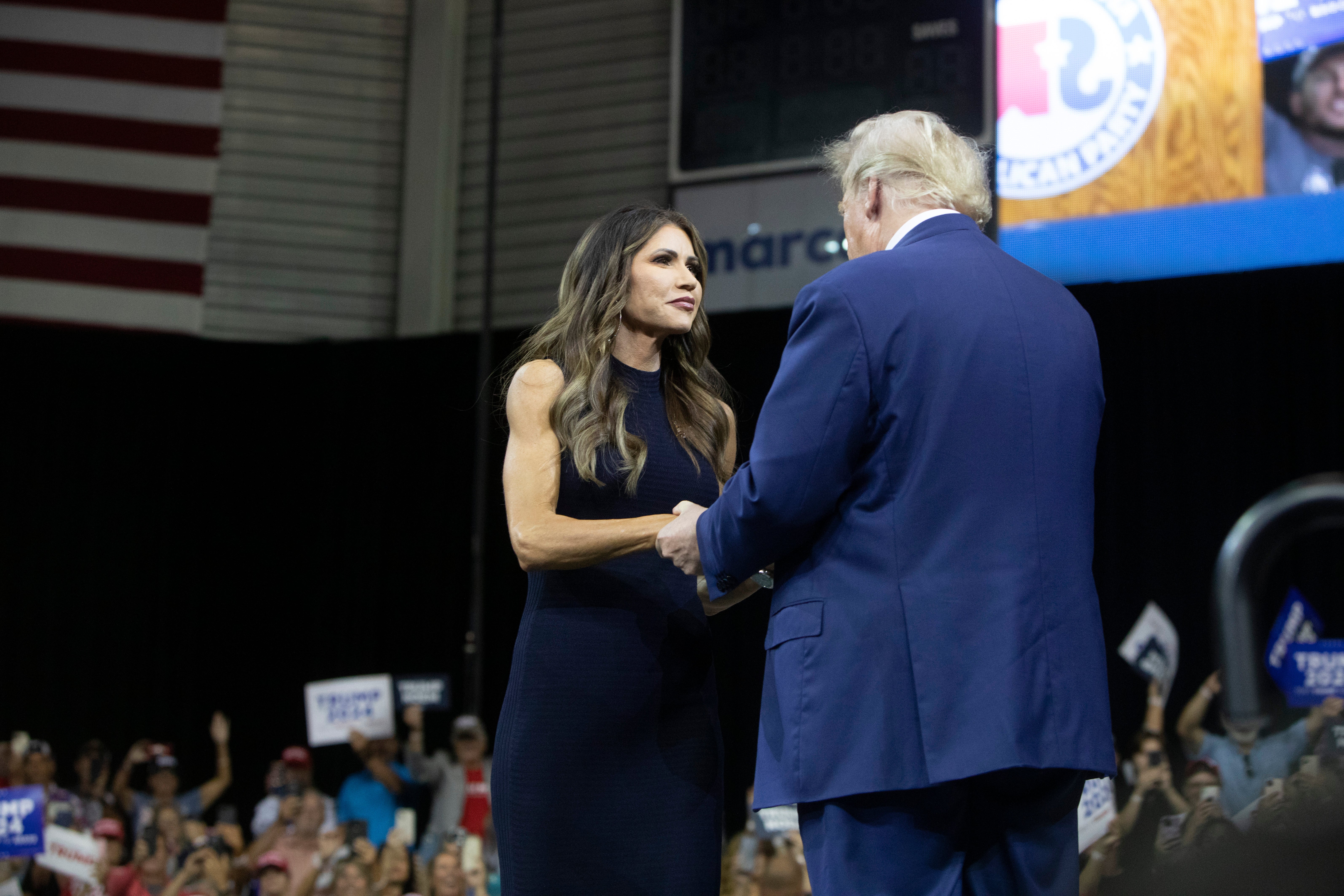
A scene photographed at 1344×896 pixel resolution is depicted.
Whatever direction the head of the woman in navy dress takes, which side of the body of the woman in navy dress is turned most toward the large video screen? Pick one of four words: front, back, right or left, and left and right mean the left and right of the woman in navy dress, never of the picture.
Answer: left

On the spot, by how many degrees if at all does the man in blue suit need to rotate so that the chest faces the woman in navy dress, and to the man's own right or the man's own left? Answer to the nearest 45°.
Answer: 0° — they already face them

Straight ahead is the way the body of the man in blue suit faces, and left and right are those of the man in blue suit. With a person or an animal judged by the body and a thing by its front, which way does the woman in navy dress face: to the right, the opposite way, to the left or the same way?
the opposite way

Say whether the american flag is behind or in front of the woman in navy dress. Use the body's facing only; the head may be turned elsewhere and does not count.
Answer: behind

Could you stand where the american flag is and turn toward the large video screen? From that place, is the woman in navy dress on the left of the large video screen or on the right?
right

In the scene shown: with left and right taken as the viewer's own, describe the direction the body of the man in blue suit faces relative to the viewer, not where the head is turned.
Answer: facing away from the viewer and to the left of the viewer

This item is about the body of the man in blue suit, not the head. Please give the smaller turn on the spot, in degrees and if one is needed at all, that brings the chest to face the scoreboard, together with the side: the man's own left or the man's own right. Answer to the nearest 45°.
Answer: approximately 45° to the man's own right

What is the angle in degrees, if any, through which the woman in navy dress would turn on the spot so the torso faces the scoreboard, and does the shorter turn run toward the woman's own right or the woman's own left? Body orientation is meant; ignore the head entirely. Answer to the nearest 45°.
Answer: approximately 135° to the woman's own left

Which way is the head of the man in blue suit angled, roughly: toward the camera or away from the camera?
away from the camera

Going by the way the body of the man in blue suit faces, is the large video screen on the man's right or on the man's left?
on the man's right

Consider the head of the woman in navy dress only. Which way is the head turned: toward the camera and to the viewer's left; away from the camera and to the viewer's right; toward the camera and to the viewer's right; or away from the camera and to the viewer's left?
toward the camera and to the viewer's right
